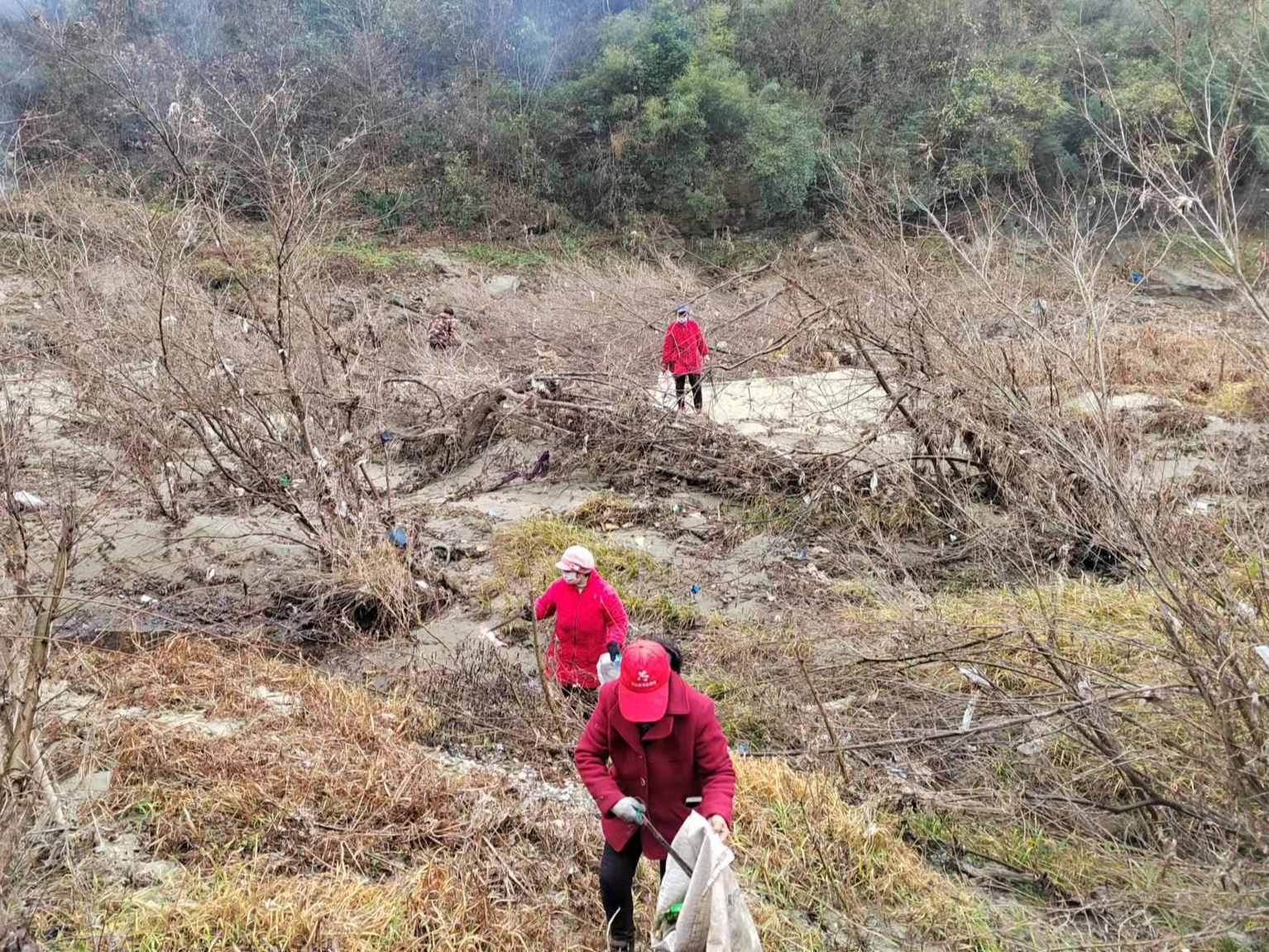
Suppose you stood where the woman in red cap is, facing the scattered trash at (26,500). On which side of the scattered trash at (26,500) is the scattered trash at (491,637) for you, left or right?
right

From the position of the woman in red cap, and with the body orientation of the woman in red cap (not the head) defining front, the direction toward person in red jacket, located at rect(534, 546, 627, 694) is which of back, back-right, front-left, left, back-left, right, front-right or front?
back

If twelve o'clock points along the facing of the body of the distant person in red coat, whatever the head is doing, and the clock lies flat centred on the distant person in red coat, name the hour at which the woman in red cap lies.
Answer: The woman in red cap is roughly at 12 o'clock from the distant person in red coat.

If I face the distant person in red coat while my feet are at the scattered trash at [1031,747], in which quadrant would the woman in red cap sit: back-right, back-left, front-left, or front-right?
back-left

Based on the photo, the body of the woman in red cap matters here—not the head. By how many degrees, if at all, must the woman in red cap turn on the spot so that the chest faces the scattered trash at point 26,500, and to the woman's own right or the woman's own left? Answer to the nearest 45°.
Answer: approximately 135° to the woman's own right

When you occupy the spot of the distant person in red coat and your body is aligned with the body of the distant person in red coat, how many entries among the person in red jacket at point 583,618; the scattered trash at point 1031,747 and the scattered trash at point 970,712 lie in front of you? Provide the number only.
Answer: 3

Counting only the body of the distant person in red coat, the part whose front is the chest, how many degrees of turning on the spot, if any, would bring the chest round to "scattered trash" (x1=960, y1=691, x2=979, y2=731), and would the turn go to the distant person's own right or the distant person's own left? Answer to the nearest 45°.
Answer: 0° — they already face it

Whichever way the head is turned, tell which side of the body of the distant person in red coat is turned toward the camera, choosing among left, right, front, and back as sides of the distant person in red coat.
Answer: front

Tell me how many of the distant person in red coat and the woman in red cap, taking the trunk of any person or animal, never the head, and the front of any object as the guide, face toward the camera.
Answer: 2
